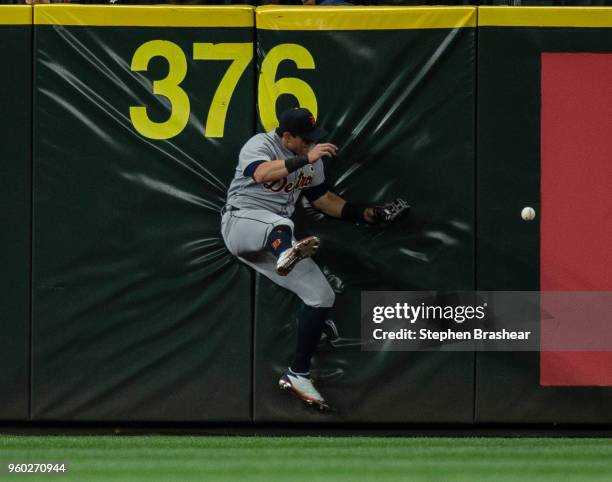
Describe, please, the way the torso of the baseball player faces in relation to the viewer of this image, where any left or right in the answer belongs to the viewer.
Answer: facing the viewer and to the right of the viewer
